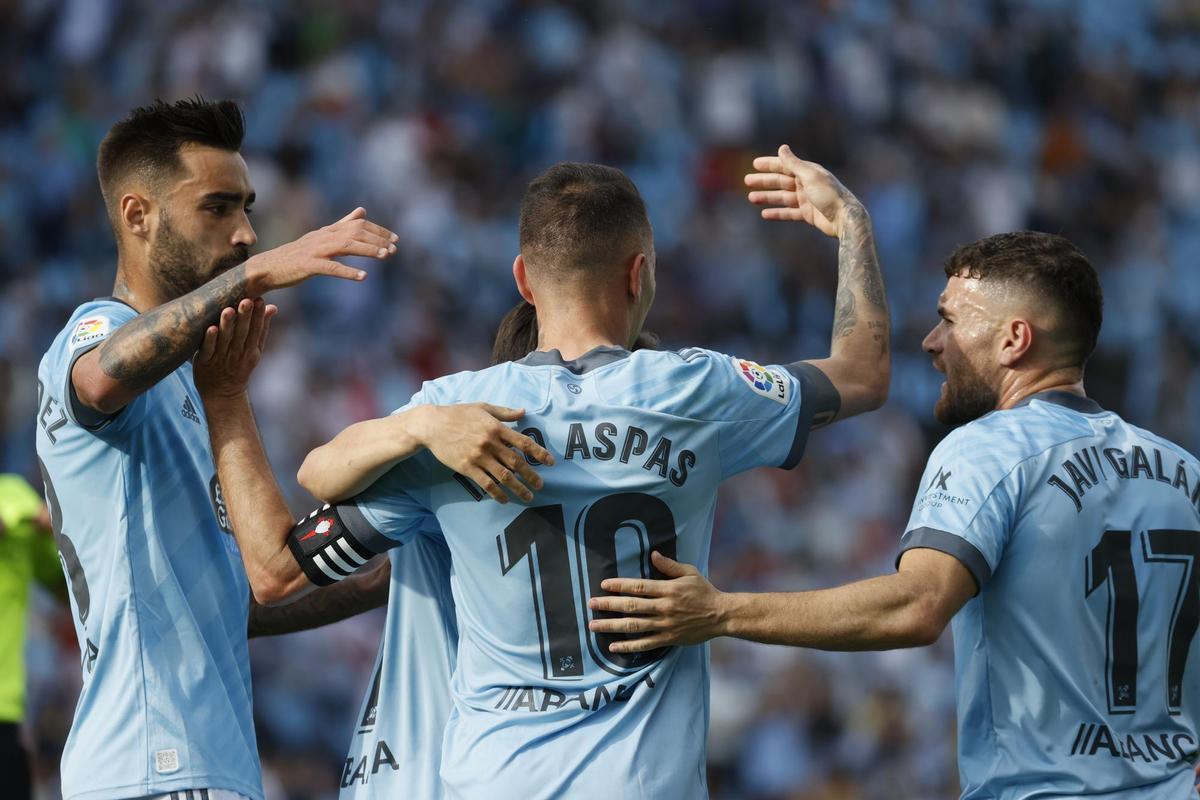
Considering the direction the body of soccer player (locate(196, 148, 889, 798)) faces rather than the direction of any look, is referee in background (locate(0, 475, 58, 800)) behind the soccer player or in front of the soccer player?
in front

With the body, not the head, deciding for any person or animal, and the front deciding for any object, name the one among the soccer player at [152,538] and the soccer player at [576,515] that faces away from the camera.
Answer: the soccer player at [576,515]

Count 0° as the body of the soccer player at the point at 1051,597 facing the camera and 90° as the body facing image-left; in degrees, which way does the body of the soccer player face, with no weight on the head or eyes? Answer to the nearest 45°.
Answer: approximately 135°

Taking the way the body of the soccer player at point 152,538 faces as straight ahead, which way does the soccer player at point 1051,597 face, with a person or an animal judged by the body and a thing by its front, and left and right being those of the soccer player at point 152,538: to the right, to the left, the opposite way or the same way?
to the left

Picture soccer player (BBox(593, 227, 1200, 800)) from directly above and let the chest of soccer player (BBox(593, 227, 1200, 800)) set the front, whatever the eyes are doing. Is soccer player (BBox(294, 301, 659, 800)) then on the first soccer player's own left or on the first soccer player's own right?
on the first soccer player's own left

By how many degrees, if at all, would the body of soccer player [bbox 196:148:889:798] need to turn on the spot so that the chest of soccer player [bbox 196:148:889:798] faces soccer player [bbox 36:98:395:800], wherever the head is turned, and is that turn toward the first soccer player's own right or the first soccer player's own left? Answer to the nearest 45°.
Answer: approximately 90° to the first soccer player's own left

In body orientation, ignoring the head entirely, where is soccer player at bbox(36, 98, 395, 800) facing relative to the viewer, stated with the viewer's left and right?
facing to the right of the viewer

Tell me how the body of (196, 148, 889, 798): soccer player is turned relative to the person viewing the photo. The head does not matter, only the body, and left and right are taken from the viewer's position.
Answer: facing away from the viewer

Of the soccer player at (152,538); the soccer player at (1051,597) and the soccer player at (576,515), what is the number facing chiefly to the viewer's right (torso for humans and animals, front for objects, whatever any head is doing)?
1

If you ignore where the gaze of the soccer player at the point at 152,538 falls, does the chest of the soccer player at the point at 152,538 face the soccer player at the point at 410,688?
yes

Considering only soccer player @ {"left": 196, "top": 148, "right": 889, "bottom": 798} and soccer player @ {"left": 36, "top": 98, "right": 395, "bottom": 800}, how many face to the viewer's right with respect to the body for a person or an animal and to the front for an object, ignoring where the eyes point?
1

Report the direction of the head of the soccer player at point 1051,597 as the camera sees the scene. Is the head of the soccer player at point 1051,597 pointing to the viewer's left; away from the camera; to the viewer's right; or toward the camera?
to the viewer's left

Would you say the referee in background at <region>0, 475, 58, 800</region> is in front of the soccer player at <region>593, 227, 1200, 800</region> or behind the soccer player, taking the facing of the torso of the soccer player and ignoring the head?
in front

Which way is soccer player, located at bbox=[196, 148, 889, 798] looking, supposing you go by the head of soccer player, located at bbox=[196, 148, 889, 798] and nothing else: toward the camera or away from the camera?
away from the camera
